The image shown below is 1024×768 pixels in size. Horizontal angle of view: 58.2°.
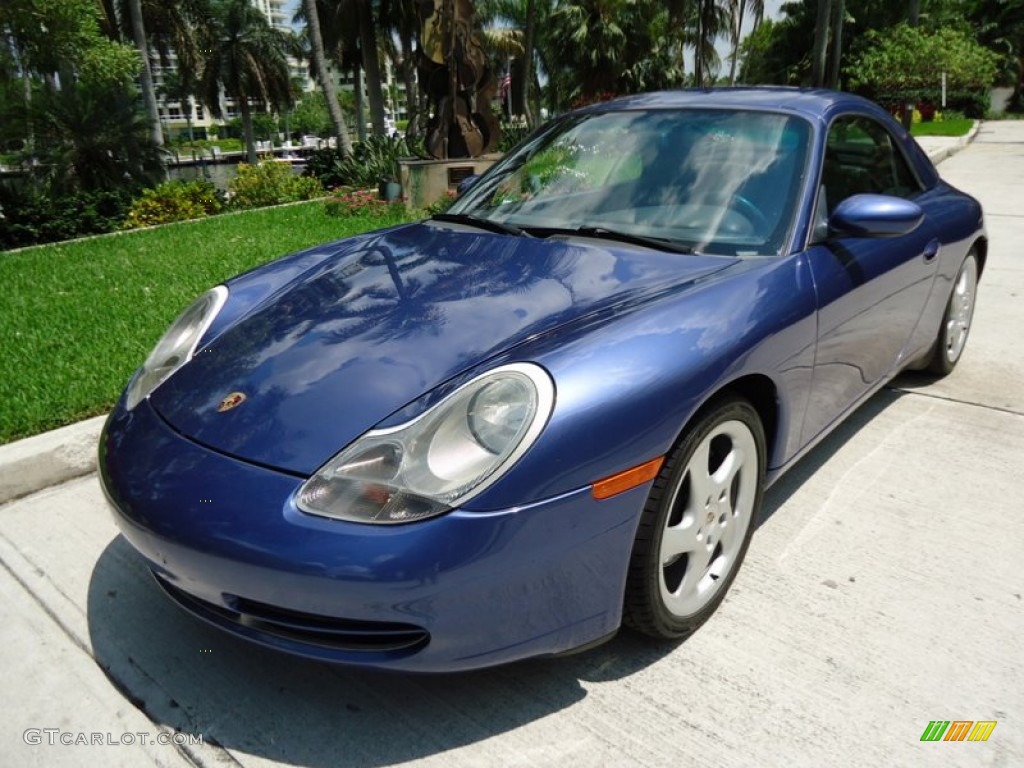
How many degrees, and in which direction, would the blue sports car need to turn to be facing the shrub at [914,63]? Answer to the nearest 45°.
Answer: approximately 180°

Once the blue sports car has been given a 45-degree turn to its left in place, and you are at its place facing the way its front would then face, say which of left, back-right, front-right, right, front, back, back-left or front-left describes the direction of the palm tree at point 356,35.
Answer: back

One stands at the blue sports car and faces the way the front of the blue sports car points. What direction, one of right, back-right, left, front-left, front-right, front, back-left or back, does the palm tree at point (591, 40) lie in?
back-right

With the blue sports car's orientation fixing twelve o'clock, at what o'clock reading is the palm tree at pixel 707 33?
The palm tree is roughly at 5 o'clock from the blue sports car.

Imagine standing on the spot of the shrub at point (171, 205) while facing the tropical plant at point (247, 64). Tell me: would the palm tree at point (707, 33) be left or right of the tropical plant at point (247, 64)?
right

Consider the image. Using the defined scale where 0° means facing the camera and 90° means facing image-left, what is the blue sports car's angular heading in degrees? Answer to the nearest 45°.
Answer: approximately 45°

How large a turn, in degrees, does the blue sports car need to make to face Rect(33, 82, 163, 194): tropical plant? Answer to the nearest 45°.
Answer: approximately 90° to its right

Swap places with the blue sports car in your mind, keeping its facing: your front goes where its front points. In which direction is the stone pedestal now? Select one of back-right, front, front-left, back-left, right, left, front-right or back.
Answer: back-right

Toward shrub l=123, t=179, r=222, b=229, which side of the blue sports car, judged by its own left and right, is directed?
right

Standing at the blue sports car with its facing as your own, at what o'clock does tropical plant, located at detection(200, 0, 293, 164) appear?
The tropical plant is roughly at 4 o'clock from the blue sports car.

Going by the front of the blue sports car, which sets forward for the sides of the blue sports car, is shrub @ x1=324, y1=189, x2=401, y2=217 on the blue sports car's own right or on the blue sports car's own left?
on the blue sports car's own right

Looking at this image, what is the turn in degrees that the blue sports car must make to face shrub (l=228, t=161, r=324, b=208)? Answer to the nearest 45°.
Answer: approximately 135° to its right

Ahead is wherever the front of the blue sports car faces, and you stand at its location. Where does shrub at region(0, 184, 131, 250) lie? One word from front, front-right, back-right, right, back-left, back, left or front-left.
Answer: right

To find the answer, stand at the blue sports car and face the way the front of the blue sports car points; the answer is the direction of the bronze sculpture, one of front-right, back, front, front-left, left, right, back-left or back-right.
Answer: back-right

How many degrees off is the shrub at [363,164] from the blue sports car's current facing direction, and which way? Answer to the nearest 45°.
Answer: approximately 135° to its right
